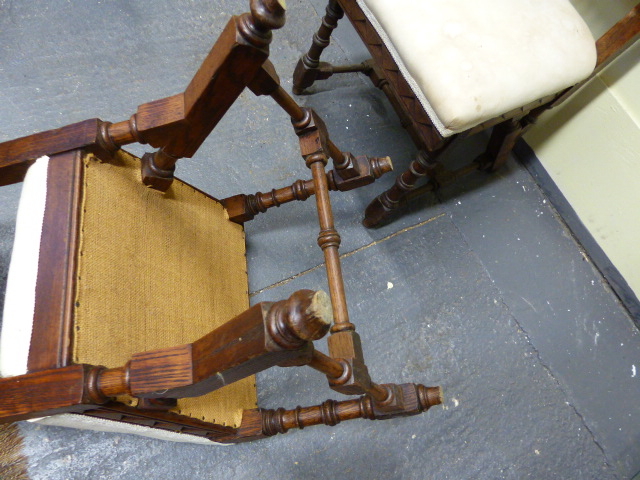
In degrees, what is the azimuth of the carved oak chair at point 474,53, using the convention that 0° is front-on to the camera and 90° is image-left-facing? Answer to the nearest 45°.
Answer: approximately 45°
